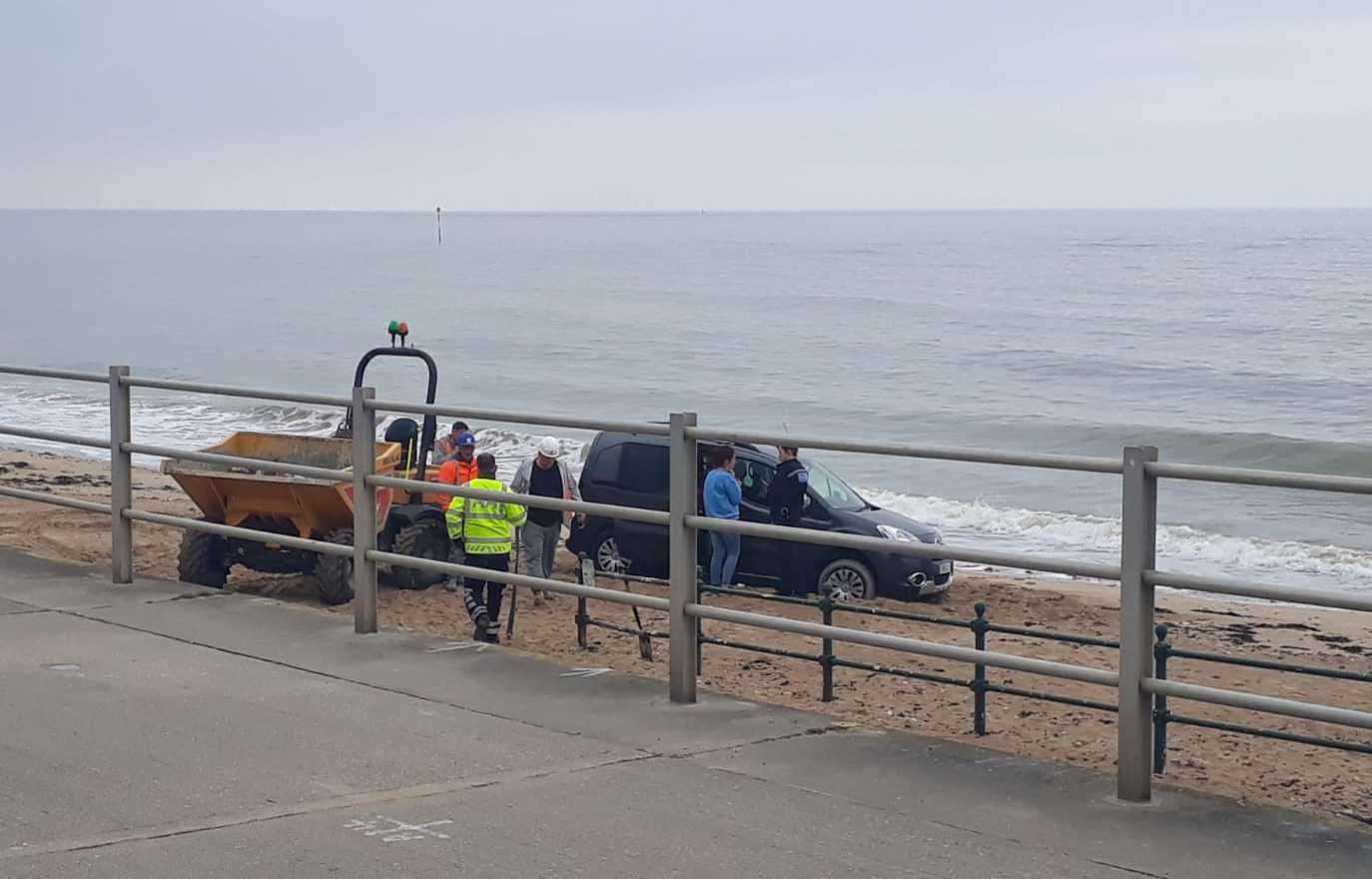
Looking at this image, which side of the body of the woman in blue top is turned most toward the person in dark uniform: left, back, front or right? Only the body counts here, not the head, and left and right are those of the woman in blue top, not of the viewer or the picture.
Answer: front

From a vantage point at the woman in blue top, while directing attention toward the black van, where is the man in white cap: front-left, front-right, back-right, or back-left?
back-left

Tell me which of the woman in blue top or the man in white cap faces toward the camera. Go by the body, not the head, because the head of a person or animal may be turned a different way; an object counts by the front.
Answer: the man in white cap

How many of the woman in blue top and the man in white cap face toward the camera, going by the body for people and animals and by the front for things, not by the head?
1

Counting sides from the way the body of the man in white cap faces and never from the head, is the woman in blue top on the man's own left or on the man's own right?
on the man's own left

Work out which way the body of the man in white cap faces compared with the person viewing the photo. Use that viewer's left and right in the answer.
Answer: facing the viewer

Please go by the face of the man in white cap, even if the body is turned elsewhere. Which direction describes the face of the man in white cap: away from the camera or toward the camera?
toward the camera

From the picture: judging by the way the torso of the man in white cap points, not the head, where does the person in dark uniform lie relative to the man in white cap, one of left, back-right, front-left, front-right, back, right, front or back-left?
back-left

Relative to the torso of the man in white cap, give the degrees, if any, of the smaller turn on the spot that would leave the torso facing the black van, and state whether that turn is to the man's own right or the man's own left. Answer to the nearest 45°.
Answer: approximately 135° to the man's own left

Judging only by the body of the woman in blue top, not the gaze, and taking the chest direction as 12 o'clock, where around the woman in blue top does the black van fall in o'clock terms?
The black van is roughly at 11 o'clock from the woman in blue top.

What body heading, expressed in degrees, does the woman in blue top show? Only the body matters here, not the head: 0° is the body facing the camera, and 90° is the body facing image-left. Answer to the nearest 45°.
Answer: approximately 225°

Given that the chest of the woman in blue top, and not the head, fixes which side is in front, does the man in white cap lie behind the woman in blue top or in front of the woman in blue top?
behind

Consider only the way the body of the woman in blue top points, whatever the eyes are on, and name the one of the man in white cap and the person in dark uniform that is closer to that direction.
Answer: the person in dark uniform
